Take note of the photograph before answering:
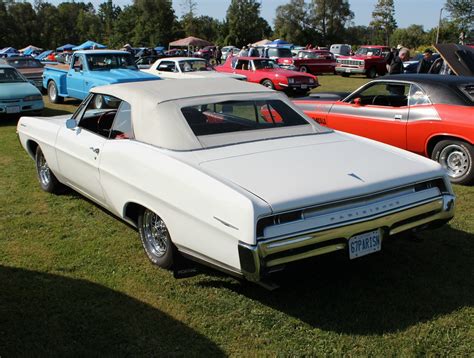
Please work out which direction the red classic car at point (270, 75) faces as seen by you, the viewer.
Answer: facing the viewer and to the right of the viewer

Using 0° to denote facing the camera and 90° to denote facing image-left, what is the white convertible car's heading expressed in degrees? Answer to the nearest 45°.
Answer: approximately 135°

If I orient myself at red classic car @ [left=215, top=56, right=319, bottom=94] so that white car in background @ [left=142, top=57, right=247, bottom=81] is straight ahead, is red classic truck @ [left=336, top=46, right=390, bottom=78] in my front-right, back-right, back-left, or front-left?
back-right

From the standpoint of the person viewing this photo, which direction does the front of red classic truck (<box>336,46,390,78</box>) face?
facing the viewer and to the left of the viewer

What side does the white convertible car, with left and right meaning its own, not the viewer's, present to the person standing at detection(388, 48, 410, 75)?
right

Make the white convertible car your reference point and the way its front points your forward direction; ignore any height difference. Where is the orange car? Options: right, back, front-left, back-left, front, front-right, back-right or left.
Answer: right

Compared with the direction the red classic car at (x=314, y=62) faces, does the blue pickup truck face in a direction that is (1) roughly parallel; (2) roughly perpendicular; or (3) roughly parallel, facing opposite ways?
roughly perpendicular

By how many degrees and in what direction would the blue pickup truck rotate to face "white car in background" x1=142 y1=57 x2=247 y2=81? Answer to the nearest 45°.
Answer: approximately 90° to its left

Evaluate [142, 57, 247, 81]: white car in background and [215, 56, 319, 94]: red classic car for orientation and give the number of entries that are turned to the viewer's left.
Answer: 0

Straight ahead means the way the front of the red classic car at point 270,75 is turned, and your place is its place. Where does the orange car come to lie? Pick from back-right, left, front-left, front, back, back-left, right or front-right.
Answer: front-right

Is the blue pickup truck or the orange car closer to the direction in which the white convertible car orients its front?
the blue pickup truck
